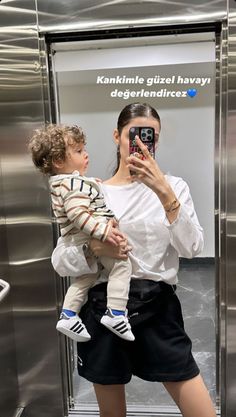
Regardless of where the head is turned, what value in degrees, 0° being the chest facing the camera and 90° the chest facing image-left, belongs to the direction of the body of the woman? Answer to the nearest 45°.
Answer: approximately 0°
